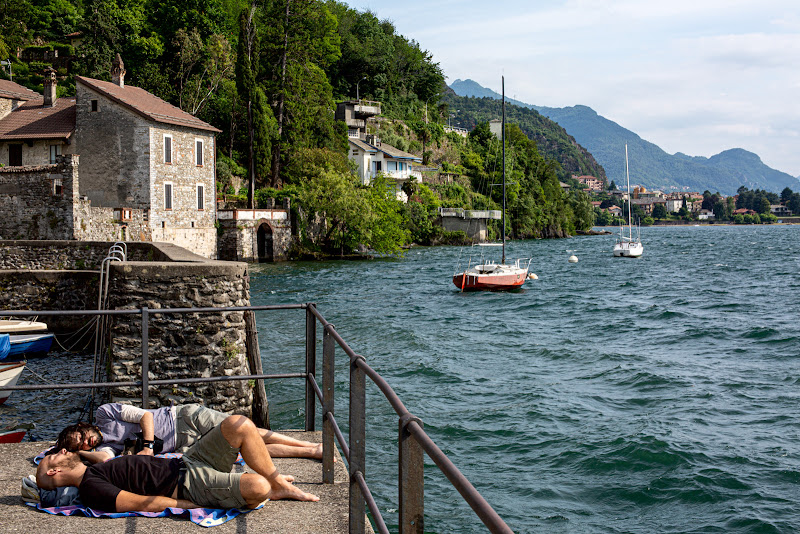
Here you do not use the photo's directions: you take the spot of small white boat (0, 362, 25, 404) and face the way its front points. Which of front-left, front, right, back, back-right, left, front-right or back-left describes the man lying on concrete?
right

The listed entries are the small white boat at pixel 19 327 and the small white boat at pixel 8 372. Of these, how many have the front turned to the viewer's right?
2

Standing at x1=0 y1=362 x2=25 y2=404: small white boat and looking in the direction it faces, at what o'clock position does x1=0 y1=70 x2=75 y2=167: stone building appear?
The stone building is roughly at 9 o'clock from the small white boat.

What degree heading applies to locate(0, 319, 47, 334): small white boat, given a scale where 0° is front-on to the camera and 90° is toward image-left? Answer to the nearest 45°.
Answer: approximately 270°

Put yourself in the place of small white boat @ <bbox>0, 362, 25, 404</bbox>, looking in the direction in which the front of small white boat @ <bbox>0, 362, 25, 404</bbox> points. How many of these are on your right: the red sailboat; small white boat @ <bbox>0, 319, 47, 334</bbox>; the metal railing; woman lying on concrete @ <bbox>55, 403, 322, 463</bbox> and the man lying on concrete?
3

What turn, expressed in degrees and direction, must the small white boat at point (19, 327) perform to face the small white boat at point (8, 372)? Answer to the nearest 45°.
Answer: approximately 90° to its right

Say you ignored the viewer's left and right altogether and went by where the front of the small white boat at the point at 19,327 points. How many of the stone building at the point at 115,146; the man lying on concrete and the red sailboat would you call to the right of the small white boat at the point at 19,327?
1

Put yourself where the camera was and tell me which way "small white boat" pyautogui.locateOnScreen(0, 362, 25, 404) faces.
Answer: facing to the right of the viewer

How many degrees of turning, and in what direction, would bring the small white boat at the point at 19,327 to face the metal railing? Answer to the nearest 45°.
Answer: approximately 90° to its right

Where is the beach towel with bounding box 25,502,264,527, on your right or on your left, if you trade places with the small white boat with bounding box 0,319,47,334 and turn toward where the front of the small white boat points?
on your right

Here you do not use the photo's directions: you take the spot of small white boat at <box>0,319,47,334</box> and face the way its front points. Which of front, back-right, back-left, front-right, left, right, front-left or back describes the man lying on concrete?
right
